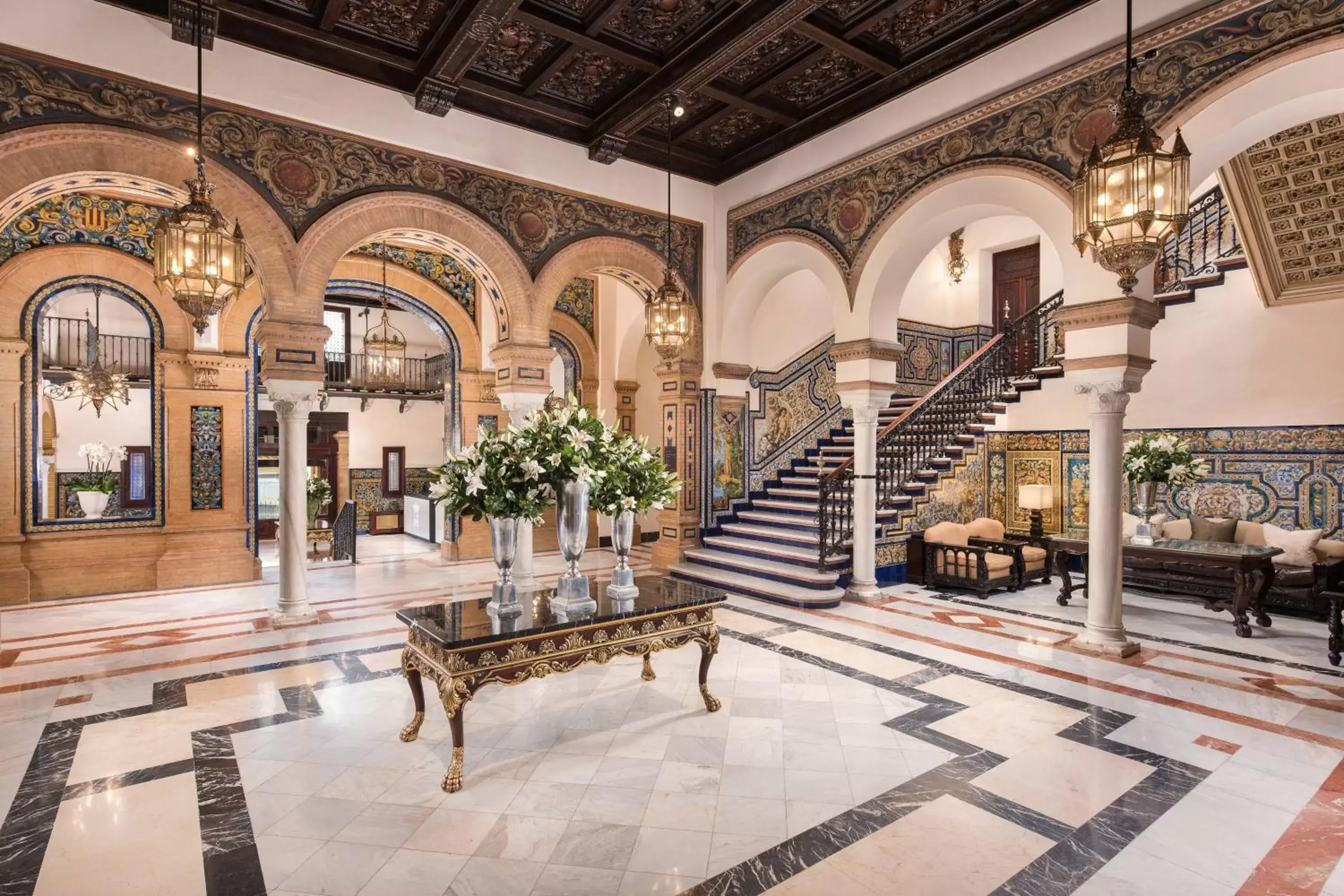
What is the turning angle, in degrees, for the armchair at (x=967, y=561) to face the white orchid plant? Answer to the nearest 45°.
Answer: approximately 135° to its right

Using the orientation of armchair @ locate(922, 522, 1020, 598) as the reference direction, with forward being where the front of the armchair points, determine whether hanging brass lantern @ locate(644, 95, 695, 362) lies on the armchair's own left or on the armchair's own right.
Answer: on the armchair's own right

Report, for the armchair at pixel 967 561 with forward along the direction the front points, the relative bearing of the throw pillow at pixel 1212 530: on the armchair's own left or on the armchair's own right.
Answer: on the armchair's own left

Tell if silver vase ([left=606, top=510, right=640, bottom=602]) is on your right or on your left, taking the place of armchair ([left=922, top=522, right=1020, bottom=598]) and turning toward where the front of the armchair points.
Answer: on your right

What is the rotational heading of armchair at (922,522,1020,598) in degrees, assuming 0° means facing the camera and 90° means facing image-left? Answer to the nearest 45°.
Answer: approximately 315°

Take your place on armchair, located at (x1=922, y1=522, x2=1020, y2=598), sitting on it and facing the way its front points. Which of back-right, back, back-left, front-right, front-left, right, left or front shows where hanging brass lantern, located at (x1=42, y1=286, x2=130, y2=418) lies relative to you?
back-right

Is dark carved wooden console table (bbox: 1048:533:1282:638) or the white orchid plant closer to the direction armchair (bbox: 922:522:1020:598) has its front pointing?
the dark carved wooden console table

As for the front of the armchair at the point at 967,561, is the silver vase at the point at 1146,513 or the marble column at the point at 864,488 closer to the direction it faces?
the silver vase

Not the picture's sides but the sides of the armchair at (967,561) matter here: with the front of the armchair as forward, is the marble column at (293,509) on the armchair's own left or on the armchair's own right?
on the armchair's own right

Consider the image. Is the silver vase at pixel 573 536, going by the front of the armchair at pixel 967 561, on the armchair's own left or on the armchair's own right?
on the armchair's own right

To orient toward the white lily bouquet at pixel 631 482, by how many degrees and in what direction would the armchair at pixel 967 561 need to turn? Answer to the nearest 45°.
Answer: approximately 45° to its right

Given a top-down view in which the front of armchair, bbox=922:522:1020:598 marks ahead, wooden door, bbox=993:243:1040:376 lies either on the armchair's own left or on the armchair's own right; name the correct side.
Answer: on the armchair's own left

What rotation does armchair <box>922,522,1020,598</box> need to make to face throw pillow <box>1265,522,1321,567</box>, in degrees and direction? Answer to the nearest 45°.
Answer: approximately 45° to its left

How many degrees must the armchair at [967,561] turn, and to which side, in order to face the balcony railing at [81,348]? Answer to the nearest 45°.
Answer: approximately 135° to its right
